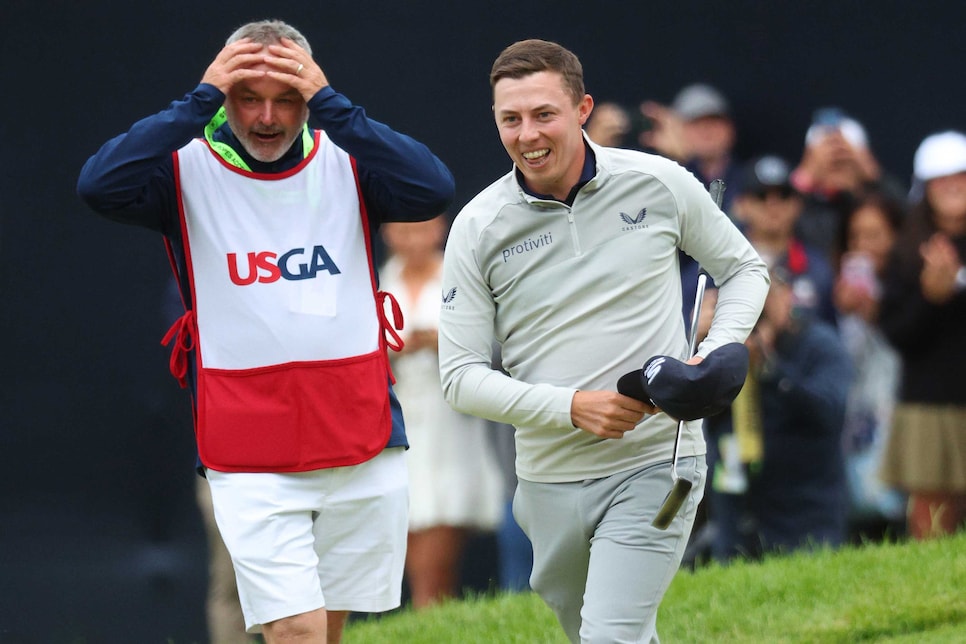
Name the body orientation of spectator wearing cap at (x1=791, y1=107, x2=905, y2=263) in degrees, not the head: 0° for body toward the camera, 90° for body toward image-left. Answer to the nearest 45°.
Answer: approximately 0°

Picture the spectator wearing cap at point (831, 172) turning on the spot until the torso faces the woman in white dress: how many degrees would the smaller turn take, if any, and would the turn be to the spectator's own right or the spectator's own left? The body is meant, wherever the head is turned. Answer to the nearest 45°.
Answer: approximately 45° to the spectator's own right

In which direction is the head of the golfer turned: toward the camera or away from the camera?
toward the camera

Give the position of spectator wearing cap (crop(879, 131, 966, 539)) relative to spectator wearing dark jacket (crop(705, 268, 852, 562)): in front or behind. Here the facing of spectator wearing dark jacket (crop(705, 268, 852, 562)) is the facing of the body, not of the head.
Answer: behind

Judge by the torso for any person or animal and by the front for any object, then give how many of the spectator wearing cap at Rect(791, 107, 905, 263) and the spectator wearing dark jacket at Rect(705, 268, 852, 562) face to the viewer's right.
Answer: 0

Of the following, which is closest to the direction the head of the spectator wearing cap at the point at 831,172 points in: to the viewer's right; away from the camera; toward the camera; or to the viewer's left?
toward the camera

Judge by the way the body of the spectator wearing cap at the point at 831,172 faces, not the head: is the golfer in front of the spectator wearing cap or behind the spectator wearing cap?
in front

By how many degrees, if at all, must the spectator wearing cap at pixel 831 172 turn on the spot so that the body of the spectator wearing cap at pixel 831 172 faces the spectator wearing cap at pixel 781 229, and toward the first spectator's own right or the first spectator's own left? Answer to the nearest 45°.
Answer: approximately 45° to the first spectator's own right

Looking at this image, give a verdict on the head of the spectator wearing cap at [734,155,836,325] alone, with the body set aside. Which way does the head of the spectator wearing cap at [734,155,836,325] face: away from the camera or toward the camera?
toward the camera

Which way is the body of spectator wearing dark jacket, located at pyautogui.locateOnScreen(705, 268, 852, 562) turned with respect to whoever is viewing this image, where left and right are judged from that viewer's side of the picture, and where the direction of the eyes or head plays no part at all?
facing the viewer and to the left of the viewer
